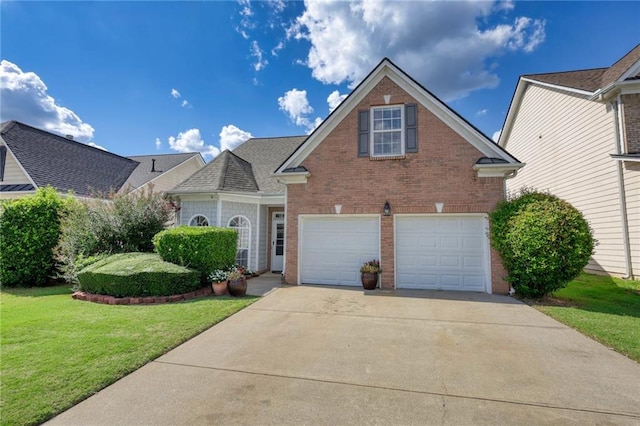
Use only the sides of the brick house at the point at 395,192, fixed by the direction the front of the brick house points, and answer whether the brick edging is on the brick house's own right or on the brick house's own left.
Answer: on the brick house's own right

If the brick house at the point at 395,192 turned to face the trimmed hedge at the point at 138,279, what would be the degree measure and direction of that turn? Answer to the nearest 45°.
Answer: approximately 45° to its right

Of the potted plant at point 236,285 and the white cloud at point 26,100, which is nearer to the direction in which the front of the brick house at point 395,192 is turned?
the potted plant

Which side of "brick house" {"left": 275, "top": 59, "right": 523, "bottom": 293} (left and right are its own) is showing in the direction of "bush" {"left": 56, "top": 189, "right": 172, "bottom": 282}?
right

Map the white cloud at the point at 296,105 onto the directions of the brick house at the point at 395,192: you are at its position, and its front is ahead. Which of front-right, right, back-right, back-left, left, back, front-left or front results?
back-right

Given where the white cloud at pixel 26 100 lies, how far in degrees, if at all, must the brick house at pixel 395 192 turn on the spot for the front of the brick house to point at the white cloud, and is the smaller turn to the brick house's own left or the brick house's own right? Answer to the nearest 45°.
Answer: approximately 90° to the brick house's own right

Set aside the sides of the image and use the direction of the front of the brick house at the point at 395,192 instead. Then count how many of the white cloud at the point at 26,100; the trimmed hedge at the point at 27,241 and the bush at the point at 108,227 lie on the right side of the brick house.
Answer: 3

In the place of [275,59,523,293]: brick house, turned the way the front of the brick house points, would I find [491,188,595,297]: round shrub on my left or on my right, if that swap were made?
on my left

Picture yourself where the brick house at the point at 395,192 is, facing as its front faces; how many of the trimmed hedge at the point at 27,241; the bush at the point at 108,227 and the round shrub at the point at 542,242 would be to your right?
2

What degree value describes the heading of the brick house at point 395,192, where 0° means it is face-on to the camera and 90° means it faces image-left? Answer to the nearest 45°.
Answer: approximately 0°

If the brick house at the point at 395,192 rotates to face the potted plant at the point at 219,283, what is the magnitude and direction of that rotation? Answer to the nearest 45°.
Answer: approximately 45° to its right

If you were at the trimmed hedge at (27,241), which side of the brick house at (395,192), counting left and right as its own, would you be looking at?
right
